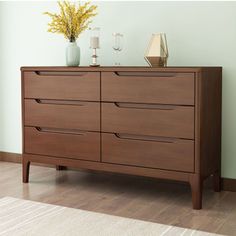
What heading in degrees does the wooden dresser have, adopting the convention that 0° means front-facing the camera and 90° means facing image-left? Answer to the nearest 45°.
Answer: approximately 45°

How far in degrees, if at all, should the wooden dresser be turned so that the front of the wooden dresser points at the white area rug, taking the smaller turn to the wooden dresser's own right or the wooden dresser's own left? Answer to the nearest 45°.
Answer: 0° — it already faces it
